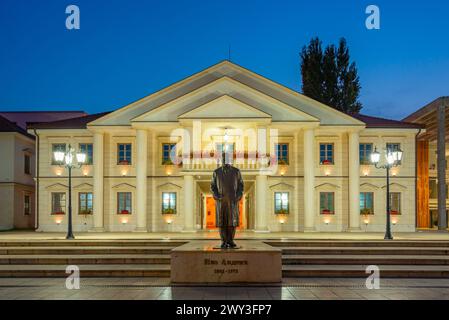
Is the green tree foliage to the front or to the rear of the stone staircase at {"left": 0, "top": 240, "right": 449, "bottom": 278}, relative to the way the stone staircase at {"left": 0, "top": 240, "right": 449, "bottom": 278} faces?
to the rear

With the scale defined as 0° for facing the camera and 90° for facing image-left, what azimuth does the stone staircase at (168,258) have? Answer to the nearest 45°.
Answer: approximately 0°

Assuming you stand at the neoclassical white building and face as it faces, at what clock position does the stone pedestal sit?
The stone pedestal is roughly at 12 o'clock from the neoclassical white building.

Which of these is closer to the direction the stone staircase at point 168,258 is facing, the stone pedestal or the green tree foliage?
the stone pedestal

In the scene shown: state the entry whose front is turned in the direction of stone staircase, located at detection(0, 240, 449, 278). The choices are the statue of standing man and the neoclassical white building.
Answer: the neoclassical white building

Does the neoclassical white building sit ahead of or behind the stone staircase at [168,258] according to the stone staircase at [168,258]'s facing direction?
behind

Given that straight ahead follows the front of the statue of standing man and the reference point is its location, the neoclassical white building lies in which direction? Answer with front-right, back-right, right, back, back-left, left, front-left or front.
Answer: back

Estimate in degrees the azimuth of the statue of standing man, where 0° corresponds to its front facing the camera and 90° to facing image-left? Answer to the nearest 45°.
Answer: approximately 0°
